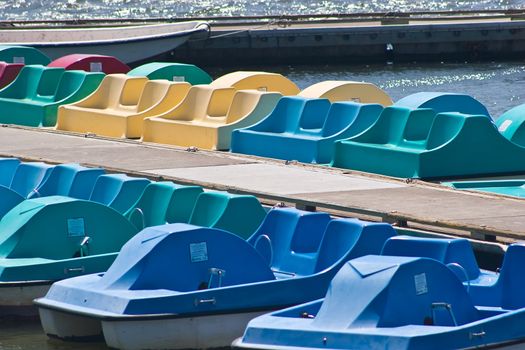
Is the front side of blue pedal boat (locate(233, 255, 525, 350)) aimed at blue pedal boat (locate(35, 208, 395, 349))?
no

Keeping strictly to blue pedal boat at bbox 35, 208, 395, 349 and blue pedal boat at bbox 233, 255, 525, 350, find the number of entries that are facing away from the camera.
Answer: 0

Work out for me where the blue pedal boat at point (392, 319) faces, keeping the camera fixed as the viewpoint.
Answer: facing the viewer and to the left of the viewer

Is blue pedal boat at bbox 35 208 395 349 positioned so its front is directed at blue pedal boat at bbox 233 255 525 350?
no

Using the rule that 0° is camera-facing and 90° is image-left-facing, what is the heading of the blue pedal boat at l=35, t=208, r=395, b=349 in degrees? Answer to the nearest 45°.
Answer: approximately 45°

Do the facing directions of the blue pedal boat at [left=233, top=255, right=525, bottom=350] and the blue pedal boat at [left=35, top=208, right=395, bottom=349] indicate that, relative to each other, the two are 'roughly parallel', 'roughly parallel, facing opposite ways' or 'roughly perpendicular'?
roughly parallel
